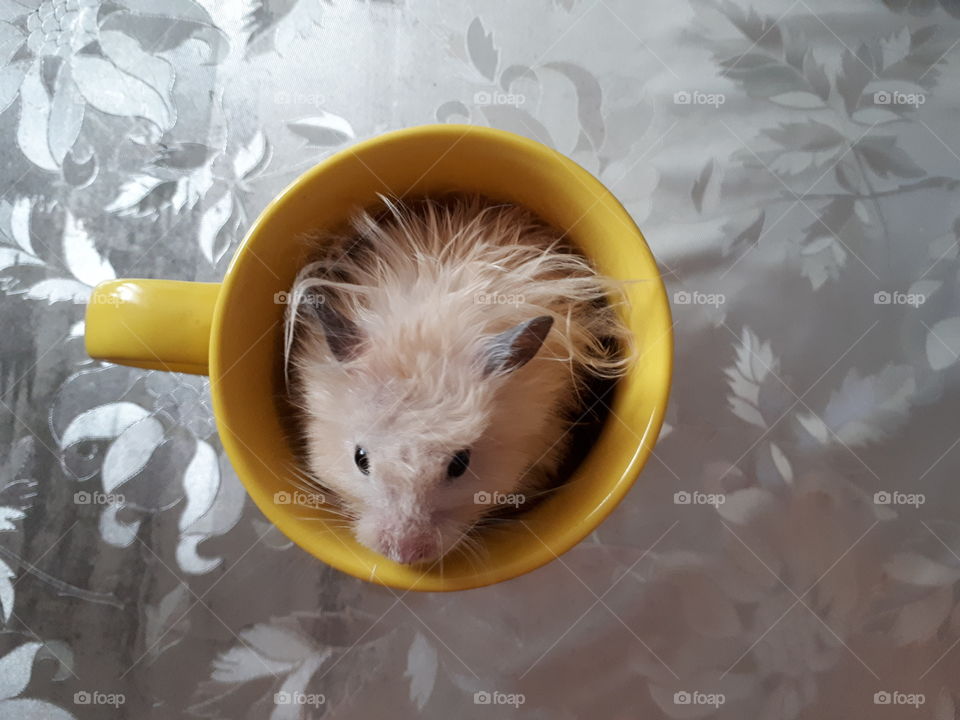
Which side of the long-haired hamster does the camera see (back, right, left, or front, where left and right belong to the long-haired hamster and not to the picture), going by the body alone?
front
